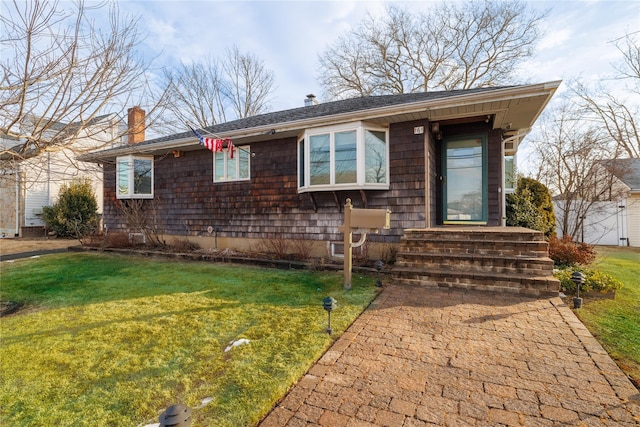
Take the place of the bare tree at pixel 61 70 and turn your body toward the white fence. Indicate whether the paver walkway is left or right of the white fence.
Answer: right

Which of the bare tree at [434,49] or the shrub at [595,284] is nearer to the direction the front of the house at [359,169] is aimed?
the shrub

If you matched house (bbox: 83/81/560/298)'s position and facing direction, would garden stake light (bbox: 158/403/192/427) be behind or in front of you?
in front

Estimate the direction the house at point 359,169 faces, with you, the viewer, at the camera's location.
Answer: facing the viewer and to the left of the viewer

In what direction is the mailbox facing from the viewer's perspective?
to the viewer's right

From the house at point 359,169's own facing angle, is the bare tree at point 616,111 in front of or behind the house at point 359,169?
behind

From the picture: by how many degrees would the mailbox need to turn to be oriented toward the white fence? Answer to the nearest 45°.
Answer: approximately 45° to its left

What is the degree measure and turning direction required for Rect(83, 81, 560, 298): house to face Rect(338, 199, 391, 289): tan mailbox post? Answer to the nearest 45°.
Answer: approximately 45° to its left

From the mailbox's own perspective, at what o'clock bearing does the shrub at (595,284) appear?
The shrub is roughly at 12 o'clock from the mailbox.

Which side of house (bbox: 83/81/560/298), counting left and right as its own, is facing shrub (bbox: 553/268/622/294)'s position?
left

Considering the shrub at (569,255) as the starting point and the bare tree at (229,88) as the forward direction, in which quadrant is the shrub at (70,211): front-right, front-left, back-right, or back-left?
front-left

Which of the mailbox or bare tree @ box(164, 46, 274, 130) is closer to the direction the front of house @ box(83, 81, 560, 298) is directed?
the mailbox

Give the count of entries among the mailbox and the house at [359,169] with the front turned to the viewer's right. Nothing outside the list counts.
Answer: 1

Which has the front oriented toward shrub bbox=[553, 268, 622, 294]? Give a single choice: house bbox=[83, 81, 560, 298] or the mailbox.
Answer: the mailbox

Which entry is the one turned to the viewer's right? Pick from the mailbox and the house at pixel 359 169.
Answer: the mailbox
